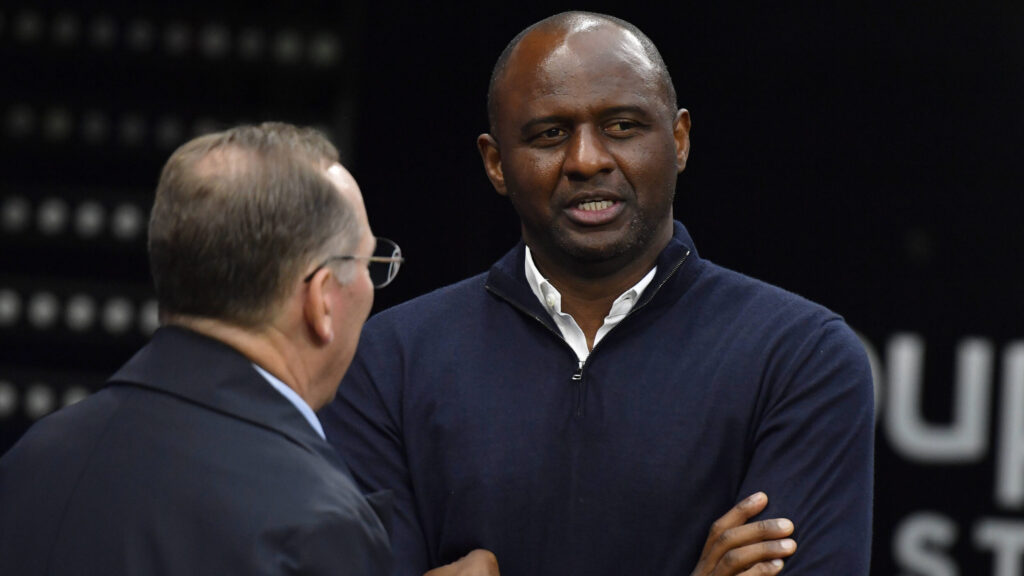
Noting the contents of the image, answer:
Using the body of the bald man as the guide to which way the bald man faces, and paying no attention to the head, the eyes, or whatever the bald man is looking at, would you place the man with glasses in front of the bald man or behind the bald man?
in front

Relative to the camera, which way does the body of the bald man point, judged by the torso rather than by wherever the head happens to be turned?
toward the camera

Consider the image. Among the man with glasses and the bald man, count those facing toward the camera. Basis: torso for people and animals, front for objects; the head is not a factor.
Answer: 1

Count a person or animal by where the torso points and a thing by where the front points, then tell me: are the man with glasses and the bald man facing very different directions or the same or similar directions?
very different directions

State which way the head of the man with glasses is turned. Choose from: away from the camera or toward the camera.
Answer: away from the camera

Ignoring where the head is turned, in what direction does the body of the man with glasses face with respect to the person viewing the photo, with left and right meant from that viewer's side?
facing away from the viewer and to the right of the viewer

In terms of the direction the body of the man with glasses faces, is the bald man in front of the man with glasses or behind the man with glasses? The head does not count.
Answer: in front
